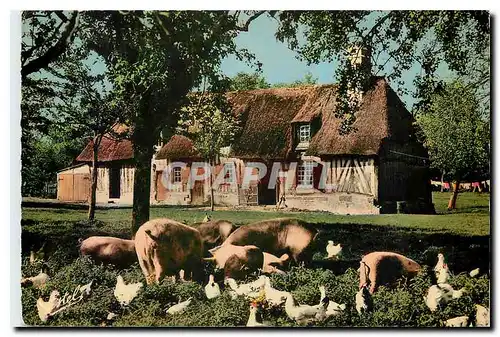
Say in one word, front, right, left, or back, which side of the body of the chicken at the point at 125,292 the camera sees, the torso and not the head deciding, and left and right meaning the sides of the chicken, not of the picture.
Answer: left

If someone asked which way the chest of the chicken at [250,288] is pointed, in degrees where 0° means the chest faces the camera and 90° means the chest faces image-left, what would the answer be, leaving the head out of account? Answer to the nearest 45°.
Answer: approximately 90°

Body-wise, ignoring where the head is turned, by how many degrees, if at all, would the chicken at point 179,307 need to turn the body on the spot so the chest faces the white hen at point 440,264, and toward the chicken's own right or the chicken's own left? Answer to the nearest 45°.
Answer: approximately 180°

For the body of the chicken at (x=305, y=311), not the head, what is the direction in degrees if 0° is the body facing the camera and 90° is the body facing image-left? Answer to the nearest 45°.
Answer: approximately 90°

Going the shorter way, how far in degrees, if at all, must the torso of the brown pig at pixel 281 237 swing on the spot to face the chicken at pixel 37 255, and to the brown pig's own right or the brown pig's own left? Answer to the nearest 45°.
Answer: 0° — it already faces it

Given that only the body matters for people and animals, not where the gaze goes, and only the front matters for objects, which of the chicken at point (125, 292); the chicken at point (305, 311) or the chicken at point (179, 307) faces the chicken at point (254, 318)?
the chicken at point (305, 311)

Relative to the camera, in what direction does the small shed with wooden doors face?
facing the viewer
